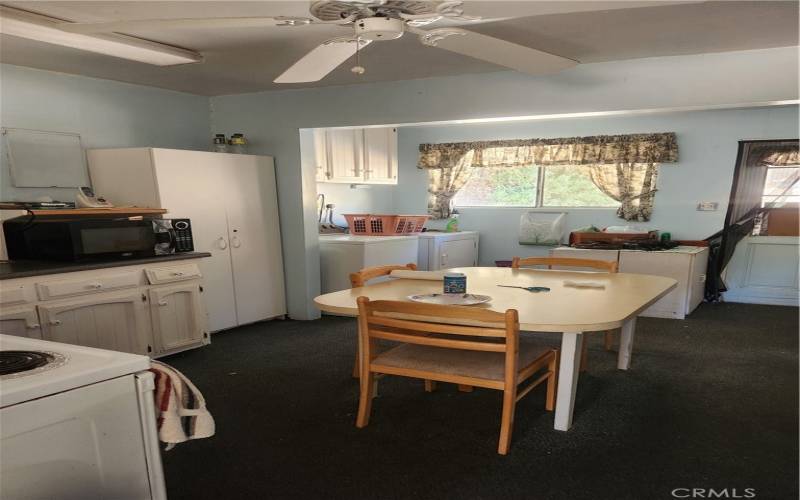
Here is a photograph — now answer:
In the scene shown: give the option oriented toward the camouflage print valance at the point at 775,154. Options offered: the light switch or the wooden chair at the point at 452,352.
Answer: the wooden chair

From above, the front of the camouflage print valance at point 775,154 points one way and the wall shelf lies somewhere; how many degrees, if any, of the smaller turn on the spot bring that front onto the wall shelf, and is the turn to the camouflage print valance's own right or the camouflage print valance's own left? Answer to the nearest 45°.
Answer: approximately 45° to the camouflage print valance's own right

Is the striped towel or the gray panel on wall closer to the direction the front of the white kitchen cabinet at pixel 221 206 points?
the striped towel

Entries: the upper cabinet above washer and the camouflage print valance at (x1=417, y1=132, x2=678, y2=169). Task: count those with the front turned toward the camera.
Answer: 2

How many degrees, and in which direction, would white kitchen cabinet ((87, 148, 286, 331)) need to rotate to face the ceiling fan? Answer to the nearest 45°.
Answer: approximately 45° to its right

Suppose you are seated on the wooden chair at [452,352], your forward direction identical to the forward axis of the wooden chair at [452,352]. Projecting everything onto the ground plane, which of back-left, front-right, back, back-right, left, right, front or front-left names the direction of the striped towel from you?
back

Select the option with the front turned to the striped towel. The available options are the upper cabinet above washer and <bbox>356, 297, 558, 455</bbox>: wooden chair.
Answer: the upper cabinet above washer

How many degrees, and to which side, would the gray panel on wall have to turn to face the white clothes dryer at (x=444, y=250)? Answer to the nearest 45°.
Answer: approximately 45° to its left

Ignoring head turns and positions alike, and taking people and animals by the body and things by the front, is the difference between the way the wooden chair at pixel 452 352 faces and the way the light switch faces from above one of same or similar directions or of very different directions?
very different directions
